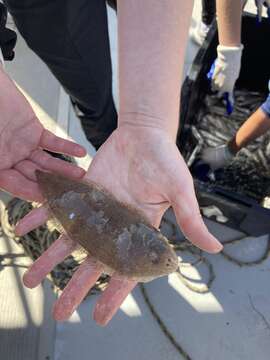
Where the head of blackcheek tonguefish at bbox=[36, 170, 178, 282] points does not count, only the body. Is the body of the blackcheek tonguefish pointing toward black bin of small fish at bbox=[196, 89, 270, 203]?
no

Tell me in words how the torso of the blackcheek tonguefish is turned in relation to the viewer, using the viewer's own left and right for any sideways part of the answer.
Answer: facing the viewer and to the right of the viewer
